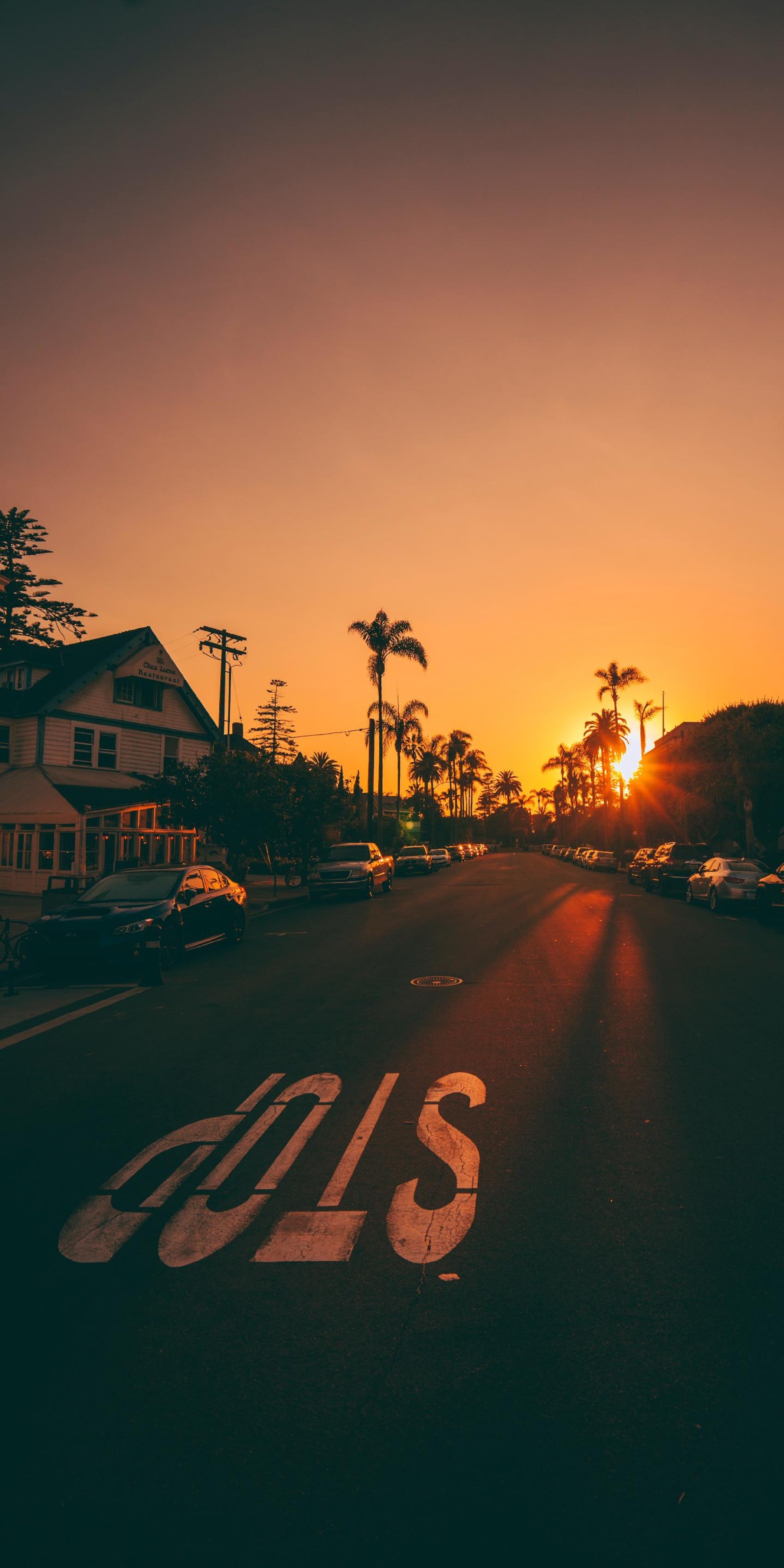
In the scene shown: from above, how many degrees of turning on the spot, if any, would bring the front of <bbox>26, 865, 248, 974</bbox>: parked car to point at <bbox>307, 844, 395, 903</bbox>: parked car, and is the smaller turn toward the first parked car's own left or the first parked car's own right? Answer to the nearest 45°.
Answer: approximately 180°

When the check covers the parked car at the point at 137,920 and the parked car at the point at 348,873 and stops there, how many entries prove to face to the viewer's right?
0

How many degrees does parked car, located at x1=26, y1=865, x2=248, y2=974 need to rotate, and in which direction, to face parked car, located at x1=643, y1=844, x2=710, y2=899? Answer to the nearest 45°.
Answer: approximately 180°

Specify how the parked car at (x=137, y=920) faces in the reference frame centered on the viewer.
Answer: facing the viewer and to the left of the viewer

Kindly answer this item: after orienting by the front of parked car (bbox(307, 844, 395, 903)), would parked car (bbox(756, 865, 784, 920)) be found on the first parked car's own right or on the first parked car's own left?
on the first parked car's own left

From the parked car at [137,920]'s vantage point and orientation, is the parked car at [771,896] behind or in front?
behind

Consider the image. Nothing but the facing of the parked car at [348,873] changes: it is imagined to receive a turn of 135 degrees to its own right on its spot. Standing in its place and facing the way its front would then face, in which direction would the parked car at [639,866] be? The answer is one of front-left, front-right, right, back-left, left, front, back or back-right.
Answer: front-right

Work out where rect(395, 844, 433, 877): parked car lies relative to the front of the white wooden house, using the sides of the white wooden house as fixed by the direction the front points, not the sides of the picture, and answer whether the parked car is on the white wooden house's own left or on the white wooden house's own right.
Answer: on the white wooden house's own left

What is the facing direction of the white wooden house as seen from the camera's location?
facing the viewer and to the right of the viewer

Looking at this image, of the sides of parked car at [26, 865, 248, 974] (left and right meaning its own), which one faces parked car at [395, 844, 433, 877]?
back

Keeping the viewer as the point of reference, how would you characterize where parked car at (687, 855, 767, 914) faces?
facing away from the viewer and to the left of the viewer
